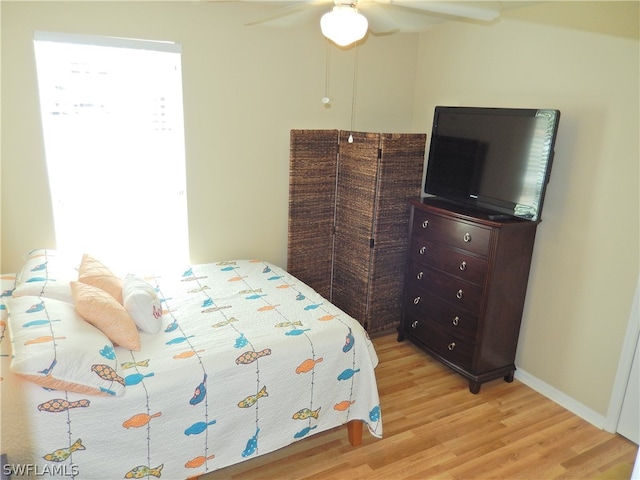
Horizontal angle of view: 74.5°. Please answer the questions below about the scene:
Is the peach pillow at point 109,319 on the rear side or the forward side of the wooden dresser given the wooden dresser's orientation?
on the forward side

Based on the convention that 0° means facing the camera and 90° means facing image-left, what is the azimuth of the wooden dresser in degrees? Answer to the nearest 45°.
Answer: approximately 45°

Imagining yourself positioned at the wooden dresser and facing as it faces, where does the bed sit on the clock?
The bed is roughly at 12 o'clock from the wooden dresser.

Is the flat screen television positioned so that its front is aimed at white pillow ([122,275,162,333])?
yes

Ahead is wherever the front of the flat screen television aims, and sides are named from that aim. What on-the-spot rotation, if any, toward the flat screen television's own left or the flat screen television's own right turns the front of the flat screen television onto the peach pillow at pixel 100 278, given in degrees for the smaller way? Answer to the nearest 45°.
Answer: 0° — it already faces it

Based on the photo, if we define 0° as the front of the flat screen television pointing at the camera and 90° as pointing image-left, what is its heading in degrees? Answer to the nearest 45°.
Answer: approximately 45°

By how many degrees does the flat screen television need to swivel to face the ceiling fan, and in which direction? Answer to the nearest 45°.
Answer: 0° — it already faces it

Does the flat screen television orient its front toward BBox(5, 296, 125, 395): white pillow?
yes

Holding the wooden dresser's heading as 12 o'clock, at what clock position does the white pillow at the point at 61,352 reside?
The white pillow is roughly at 12 o'clock from the wooden dresser.

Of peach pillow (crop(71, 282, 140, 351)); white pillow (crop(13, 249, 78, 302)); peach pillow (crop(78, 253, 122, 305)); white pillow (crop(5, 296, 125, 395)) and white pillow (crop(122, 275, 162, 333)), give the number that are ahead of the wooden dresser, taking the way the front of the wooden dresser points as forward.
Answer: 5

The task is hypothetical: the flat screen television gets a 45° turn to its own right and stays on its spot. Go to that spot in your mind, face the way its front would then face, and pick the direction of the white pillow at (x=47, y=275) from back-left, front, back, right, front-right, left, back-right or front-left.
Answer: front-left
